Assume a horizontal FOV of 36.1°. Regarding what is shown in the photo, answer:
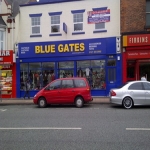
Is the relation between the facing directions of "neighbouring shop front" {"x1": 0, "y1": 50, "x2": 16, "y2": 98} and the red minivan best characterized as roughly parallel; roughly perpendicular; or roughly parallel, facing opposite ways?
roughly perpendicular

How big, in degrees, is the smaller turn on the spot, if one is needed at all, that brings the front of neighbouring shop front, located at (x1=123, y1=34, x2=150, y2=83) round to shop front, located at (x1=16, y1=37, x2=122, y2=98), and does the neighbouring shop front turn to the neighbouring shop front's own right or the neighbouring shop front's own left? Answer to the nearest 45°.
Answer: approximately 90° to the neighbouring shop front's own right

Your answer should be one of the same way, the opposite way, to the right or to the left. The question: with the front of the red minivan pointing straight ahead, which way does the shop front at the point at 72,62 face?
to the left

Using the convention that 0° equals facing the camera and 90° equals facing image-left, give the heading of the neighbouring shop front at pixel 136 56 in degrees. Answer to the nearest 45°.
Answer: approximately 0°

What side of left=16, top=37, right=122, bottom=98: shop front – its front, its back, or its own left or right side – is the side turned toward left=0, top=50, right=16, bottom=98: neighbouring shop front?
right

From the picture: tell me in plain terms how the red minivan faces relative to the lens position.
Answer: facing to the left of the viewer

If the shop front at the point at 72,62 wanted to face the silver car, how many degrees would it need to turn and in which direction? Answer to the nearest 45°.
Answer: approximately 45° to its left

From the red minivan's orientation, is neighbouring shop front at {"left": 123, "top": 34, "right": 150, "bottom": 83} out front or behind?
behind

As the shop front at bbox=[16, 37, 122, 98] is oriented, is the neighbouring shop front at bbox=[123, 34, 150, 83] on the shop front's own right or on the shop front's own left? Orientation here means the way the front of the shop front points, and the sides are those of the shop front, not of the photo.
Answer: on the shop front's own left
